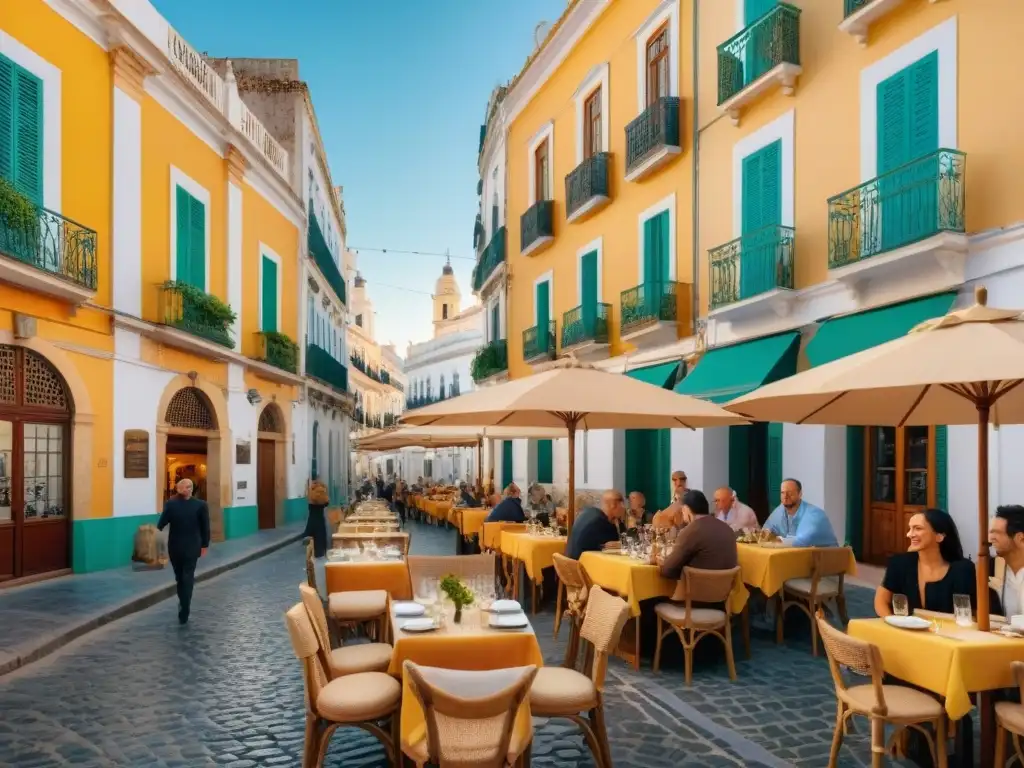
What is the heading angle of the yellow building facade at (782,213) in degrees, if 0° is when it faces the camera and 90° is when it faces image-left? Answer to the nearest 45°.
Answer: approximately 45°

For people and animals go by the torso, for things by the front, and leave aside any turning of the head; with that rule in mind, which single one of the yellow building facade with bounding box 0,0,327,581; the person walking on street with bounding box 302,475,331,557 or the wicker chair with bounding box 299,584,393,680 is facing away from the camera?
the person walking on street

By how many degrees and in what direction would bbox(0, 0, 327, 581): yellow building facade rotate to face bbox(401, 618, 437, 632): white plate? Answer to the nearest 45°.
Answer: approximately 45° to its right

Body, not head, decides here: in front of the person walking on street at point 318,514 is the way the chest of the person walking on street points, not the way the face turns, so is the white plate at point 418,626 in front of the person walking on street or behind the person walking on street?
behind

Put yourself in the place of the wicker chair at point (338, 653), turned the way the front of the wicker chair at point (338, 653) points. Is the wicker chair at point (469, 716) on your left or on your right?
on your right

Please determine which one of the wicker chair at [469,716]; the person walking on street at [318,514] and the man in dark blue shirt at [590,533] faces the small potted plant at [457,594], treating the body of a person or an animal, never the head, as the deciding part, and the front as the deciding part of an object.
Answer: the wicker chair

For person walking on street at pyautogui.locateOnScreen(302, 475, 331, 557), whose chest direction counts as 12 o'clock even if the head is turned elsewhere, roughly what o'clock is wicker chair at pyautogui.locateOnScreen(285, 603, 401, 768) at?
The wicker chair is roughly at 6 o'clock from the person walking on street.

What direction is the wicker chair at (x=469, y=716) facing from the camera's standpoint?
away from the camera
